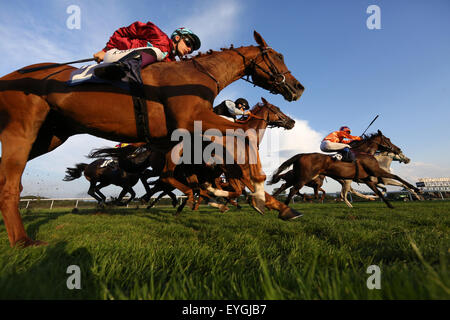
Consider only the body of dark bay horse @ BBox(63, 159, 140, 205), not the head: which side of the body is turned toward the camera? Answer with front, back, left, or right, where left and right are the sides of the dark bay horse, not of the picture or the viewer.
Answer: right

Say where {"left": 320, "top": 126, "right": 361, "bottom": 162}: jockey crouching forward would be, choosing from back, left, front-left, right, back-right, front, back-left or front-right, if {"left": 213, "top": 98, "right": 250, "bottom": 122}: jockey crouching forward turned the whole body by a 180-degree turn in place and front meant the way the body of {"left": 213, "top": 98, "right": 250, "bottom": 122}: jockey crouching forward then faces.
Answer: back-right

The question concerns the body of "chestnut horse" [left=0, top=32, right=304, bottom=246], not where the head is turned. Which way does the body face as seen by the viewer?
to the viewer's right

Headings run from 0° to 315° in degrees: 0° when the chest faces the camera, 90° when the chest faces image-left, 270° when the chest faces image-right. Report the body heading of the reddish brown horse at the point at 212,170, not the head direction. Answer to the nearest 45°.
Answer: approximately 270°

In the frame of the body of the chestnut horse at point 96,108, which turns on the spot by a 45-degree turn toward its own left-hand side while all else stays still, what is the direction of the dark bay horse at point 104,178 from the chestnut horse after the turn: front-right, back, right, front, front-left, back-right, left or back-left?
front-left

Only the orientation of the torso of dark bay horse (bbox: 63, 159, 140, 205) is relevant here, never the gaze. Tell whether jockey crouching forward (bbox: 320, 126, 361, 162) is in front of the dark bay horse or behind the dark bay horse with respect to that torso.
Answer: in front

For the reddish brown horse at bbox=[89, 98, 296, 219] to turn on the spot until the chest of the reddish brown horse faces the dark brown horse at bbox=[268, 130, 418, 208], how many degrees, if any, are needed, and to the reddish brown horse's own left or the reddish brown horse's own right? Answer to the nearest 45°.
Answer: approximately 45° to the reddish brown horse's own left

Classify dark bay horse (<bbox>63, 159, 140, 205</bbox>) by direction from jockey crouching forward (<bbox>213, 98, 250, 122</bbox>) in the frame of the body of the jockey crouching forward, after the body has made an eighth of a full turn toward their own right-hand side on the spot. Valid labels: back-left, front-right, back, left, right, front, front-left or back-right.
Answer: back

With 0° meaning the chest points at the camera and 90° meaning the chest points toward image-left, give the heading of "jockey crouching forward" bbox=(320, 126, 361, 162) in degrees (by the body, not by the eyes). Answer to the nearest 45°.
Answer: approximately 270°

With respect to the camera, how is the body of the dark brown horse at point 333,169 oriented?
to the viewer's right

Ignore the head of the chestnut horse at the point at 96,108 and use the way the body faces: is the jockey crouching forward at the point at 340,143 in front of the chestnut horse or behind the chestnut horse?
in front

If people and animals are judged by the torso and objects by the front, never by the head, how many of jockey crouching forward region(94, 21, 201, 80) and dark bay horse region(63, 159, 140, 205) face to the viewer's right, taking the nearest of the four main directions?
2

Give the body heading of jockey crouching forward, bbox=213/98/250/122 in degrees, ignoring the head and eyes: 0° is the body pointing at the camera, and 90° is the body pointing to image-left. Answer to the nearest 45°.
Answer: approximately 270°
